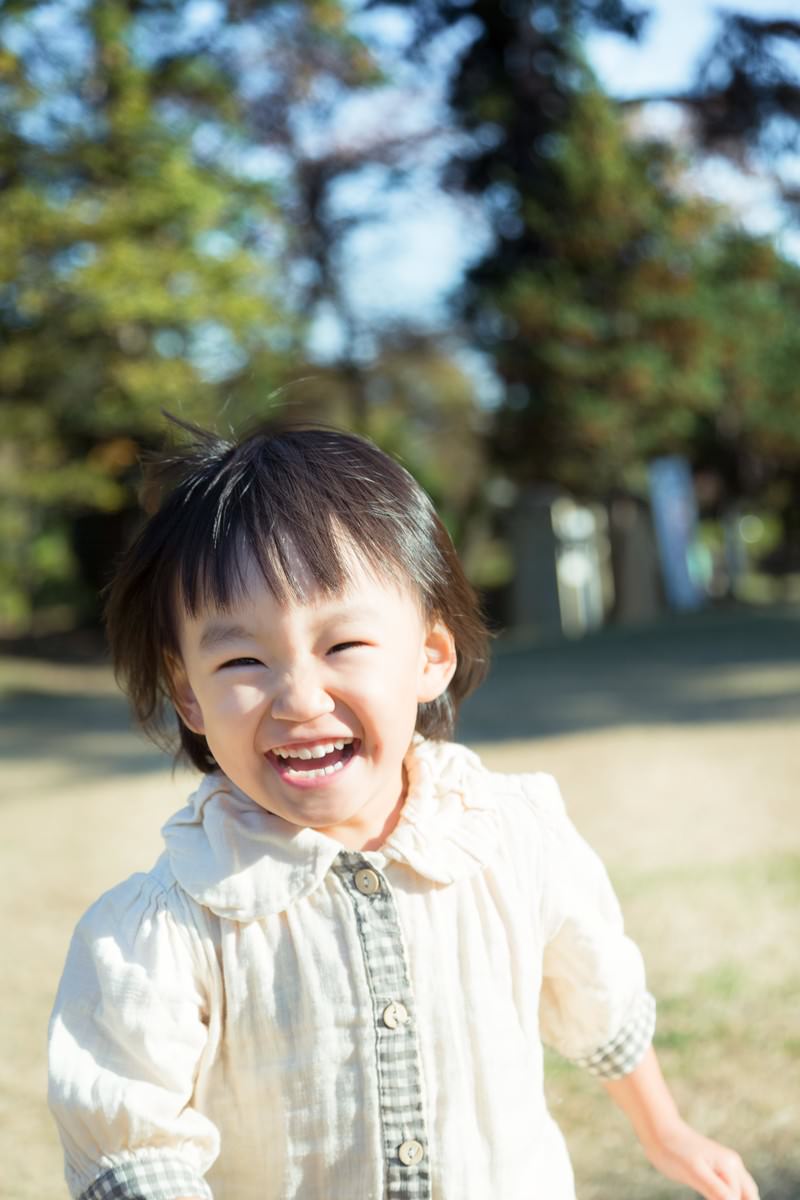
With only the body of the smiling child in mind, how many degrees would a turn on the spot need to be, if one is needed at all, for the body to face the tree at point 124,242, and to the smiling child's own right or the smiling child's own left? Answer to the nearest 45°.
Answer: approximately 180°

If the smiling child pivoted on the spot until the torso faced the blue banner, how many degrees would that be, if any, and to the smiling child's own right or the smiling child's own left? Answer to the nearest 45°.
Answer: approximately 180°

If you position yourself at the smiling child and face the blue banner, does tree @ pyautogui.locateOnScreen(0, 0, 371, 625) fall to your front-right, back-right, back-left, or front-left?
front-left

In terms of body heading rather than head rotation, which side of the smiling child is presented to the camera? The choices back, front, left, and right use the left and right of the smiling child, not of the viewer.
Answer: front
